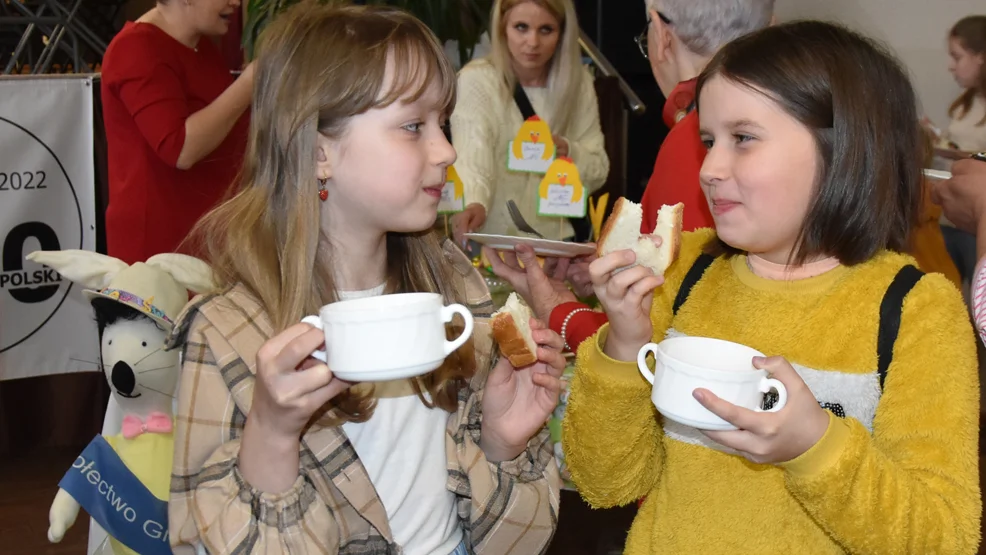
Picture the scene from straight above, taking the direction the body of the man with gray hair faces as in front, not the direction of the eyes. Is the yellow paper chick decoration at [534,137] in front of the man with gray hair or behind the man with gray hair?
in front

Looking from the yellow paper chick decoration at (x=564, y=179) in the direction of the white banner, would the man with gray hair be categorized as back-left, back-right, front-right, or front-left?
back-left

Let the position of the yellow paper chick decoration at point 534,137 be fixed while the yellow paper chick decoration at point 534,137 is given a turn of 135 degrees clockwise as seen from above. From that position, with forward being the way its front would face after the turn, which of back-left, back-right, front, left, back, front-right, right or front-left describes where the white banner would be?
front-left

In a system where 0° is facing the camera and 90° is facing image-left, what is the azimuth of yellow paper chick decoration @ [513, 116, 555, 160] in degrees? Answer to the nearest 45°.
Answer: approximately 0°

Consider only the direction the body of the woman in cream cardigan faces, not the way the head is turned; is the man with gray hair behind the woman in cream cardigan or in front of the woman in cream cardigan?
in front

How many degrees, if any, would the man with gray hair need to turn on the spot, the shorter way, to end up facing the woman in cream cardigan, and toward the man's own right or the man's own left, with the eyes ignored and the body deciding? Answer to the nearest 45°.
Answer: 0° — they already face them

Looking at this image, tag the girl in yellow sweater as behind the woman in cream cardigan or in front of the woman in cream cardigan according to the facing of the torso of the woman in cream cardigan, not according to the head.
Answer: in front

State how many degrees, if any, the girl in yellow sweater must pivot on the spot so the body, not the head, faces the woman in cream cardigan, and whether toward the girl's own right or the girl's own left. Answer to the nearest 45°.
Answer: approximately 90° to the girl's own right
